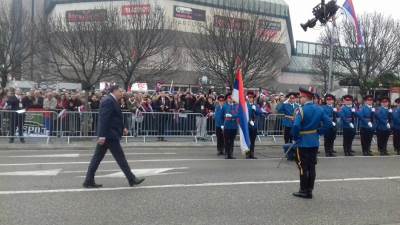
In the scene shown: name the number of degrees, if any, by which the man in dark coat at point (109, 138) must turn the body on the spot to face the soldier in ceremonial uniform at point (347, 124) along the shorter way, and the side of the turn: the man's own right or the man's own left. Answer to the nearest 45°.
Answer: approximately 45° to the man's own left

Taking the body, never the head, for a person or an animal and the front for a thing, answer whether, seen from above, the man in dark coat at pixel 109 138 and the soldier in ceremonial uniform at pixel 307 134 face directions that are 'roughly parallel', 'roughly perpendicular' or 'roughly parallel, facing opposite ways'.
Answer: roughly perpendicular

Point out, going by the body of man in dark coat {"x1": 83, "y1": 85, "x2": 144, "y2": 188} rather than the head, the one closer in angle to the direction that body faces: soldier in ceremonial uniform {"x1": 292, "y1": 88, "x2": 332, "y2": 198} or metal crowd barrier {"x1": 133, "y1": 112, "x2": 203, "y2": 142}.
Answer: the soldier in ceremonial uniform

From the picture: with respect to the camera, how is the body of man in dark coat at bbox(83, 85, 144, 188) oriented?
to the viewer's right

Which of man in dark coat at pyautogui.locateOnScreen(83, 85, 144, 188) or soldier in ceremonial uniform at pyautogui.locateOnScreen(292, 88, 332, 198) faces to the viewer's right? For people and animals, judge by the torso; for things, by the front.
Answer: the man in dark coat

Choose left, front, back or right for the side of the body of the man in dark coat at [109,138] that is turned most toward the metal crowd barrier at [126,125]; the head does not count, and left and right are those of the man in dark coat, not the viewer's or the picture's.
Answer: left

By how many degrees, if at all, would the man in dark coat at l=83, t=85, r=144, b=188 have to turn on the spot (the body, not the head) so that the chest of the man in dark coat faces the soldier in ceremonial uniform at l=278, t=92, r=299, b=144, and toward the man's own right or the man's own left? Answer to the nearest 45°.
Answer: approximately 45° to the man's own left

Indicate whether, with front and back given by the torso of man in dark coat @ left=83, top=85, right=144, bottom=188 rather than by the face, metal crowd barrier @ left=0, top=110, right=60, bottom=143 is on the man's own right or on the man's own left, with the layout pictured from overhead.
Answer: on the man's own left

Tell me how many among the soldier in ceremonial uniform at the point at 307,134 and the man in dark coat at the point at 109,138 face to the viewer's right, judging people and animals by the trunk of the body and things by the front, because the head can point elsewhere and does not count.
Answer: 1

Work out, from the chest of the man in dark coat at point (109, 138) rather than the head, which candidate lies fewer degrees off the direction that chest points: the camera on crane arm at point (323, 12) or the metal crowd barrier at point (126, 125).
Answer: the camera on crane arm

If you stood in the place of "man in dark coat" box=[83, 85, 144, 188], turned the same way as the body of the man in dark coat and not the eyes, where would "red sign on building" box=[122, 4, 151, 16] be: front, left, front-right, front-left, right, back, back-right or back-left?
left

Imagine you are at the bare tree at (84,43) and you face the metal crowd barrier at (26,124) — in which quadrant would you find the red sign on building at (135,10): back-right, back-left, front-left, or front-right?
back-left

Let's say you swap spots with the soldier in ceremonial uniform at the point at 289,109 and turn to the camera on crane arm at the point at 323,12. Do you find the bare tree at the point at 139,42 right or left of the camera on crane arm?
left

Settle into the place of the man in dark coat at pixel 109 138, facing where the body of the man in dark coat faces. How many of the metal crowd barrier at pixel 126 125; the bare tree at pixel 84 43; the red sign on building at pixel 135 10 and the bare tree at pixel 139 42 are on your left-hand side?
4
